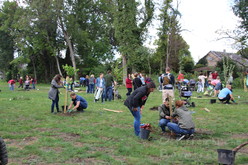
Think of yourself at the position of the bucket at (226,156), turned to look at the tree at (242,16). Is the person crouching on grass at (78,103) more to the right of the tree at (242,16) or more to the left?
left

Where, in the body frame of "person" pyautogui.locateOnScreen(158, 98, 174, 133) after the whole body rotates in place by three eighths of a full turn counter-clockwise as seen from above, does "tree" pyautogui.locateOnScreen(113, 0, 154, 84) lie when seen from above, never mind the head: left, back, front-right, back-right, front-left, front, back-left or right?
front

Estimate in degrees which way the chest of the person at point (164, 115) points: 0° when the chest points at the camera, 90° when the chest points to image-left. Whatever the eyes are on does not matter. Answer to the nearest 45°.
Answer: approximately 315°

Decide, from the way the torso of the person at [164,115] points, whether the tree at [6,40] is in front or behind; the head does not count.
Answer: behind

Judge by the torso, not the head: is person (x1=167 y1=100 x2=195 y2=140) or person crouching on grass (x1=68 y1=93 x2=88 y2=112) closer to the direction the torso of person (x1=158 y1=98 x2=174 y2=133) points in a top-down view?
the person (x1=167 y1=100 x2=195 y2=140)

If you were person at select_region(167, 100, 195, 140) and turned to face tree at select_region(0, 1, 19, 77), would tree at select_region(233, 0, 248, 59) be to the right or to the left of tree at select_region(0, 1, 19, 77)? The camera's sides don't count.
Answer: right

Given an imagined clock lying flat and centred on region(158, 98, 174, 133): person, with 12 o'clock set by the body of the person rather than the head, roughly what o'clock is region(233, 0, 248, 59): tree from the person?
The tree is roughly at 8 o'clock from the person.
